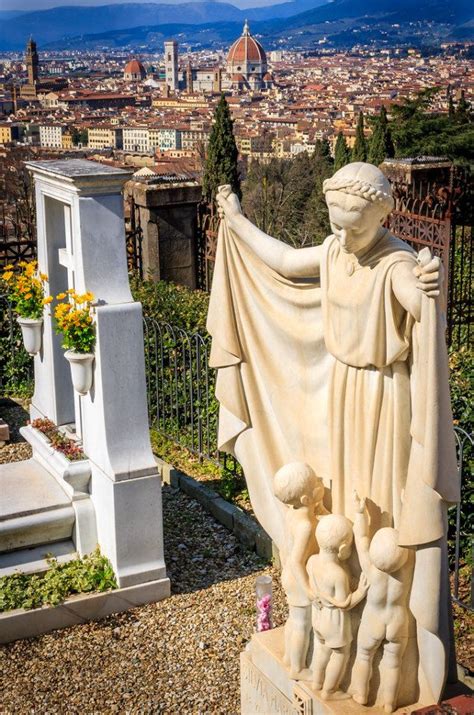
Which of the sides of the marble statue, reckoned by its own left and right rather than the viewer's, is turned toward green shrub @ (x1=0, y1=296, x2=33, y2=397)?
right

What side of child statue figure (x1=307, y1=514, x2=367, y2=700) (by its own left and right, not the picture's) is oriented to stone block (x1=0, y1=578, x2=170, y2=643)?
left

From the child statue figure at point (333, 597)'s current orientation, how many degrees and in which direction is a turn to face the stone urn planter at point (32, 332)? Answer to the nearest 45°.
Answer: approximately 90° to its left

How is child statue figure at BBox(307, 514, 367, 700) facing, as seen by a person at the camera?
facing away from the viewer and to the right of the viewer

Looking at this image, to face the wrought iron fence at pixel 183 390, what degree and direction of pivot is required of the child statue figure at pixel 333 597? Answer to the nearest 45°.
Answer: approximately 45° to its left

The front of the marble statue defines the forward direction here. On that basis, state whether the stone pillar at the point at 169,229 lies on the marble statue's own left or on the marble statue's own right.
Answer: on the marble statue's own right

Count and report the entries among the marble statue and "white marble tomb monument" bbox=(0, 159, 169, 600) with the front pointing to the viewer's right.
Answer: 0

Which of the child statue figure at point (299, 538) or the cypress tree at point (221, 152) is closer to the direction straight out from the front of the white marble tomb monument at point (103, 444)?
the child statue figure

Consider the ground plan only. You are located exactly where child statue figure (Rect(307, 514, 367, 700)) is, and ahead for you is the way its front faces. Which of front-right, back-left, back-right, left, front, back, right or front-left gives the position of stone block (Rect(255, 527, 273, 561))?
front-left

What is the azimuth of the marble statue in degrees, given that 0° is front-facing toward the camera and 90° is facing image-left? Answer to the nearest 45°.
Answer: approximately 45°
